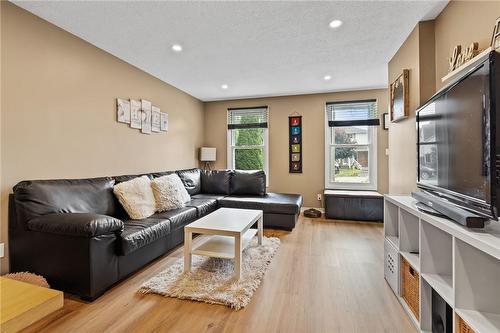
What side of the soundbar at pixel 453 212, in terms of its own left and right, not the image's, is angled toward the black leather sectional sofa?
front

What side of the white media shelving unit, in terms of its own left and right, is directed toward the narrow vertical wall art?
right

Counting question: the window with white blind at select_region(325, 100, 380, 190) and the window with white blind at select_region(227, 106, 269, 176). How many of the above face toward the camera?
2

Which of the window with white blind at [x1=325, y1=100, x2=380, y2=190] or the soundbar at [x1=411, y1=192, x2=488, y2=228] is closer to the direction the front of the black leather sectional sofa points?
the soundbar

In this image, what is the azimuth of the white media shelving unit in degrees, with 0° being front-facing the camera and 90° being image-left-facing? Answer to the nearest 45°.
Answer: approximately 45°

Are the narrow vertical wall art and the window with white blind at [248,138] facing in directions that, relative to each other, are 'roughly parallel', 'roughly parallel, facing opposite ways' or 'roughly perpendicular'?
roughly parallel

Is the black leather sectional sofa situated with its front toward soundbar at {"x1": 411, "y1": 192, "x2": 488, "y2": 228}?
yes

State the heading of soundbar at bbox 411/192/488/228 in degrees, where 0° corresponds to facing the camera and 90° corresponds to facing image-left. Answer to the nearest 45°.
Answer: approximately 45°

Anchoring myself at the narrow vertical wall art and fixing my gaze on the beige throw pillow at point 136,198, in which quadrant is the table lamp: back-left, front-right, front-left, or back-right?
front-right

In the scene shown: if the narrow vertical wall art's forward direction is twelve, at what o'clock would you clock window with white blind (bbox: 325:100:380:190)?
The window with white blind is roughly at 9 o'clock from the narrow vertical wall art.

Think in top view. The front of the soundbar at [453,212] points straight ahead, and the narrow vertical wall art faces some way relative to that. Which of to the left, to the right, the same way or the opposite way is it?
to the left

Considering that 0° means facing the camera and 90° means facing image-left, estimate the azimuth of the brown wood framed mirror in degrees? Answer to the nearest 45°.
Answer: approximately 45°

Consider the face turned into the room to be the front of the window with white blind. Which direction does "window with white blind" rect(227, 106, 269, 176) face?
toward the camera

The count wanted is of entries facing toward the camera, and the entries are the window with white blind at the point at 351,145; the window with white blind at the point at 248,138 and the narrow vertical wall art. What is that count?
3

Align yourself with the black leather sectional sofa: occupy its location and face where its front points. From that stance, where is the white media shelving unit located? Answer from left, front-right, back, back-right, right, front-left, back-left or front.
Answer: front

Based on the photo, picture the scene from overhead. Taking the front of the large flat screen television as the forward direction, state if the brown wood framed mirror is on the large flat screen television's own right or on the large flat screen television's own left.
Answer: on the large flat screen television's own right

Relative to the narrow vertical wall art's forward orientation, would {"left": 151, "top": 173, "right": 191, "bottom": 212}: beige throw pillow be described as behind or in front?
in front
